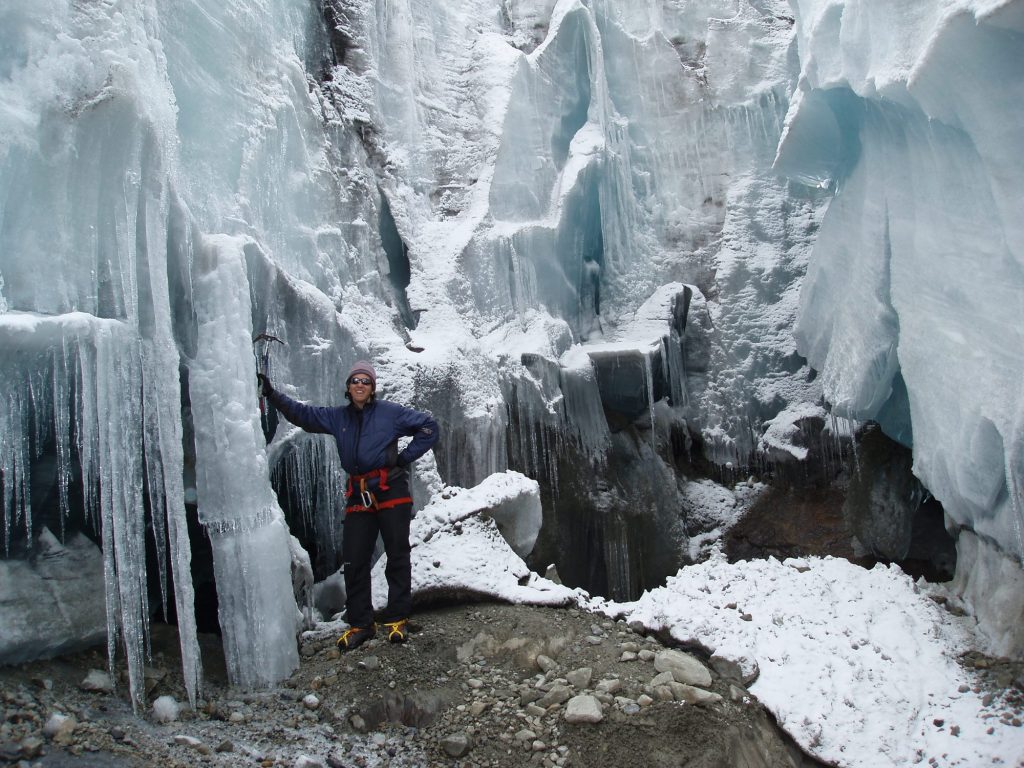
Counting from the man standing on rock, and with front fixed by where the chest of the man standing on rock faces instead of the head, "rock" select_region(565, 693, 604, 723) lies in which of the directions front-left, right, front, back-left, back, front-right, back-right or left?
front-left

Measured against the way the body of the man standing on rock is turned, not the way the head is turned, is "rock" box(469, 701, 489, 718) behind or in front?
in front

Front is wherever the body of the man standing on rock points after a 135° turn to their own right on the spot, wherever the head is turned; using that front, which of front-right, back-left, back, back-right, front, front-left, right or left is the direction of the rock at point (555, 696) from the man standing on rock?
back

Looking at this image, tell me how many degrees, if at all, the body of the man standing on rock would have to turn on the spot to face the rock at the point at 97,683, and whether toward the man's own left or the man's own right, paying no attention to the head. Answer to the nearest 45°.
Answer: approximately 45° to the man's own right

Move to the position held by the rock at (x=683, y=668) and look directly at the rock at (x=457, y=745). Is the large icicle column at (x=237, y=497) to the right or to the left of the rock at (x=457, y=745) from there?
right

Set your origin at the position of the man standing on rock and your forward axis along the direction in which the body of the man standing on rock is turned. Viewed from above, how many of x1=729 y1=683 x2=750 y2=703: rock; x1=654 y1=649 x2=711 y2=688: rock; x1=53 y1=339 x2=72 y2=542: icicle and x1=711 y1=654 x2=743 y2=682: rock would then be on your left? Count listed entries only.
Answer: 3

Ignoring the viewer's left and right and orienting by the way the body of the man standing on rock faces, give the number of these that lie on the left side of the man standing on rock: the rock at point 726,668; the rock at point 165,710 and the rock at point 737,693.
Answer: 2

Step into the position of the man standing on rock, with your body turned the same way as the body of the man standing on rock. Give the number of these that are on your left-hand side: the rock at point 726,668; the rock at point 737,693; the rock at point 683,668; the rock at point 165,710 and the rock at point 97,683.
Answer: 3

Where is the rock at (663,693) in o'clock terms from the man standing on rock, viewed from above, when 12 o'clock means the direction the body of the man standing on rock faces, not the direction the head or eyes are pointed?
The rock is roughly at 10 o'clock from the man standing on rock.

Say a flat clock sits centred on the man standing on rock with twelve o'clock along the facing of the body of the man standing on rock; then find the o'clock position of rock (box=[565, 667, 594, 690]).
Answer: The rock is roughly at 10 o'clock from the man standing on rock.

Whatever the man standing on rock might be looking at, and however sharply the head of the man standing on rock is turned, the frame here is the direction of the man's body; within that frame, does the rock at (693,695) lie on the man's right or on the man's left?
on the man's left

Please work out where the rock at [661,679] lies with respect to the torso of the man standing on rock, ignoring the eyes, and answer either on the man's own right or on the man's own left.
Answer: on the man's own left

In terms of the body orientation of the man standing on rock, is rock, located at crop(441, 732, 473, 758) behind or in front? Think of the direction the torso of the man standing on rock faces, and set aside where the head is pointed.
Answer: in front

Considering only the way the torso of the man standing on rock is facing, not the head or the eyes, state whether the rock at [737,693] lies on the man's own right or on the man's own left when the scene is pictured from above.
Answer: on the man's own left

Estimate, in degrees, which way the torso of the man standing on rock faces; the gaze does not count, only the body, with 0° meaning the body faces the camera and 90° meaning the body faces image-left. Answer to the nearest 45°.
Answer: approximately 0°

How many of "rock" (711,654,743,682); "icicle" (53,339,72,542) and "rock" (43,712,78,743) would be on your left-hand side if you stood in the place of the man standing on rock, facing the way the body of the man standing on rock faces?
1
